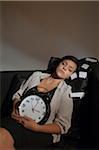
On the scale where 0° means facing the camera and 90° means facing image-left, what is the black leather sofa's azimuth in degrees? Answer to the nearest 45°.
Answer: approximately 0°

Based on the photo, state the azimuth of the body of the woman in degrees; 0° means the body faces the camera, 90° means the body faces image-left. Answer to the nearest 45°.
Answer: approximately 45°
